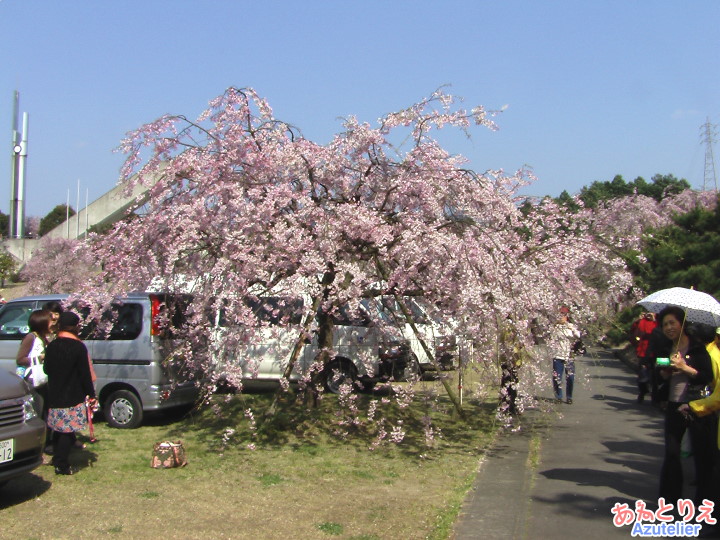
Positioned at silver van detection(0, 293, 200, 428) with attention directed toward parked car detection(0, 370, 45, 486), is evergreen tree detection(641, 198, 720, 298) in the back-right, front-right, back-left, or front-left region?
back-left

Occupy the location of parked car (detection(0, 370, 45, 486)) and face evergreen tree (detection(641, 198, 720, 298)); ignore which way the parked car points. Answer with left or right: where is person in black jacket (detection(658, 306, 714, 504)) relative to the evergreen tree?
right

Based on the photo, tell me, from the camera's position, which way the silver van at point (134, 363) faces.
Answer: facing away from the viewer and to the left of the viewer

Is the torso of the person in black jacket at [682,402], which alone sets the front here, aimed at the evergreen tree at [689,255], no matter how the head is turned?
no

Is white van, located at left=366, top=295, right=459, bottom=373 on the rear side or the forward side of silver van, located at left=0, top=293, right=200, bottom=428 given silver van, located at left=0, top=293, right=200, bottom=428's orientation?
on the rear side

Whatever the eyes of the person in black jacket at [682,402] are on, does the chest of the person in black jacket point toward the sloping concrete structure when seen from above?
no

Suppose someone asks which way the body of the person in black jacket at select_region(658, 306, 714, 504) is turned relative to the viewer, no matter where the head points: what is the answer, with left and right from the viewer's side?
facing the viewer and to the left of the viewer

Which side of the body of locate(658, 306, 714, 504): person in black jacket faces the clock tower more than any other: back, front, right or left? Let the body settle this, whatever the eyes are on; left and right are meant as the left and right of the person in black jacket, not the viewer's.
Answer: right

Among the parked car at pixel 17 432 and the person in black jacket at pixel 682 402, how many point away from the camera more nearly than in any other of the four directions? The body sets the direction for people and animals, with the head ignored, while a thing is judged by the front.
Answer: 0

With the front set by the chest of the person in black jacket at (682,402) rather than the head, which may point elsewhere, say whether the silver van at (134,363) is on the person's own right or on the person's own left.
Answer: on the person's own right

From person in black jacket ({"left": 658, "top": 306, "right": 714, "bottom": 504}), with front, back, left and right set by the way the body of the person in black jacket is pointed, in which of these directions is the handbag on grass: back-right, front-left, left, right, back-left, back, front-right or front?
front-right

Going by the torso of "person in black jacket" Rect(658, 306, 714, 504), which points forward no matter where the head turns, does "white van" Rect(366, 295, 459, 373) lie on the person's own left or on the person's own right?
on the person's own right

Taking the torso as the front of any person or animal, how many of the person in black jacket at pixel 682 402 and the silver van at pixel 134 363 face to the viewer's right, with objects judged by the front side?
0

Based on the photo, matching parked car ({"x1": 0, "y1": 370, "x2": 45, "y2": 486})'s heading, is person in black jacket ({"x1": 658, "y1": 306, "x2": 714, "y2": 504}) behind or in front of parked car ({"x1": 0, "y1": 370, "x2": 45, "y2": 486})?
in front

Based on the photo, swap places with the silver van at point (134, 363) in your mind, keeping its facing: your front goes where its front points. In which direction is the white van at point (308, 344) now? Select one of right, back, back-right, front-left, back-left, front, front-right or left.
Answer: back

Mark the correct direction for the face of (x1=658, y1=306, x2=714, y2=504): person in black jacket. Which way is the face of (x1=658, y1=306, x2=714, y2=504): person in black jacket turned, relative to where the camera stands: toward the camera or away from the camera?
toward the camera

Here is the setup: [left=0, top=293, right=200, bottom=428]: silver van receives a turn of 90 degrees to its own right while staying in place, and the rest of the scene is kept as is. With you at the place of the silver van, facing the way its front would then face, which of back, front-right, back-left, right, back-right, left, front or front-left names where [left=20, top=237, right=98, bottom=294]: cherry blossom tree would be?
front-left

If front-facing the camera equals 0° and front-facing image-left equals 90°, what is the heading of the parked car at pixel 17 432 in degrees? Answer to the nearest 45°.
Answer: approximately 315°
